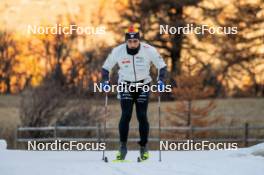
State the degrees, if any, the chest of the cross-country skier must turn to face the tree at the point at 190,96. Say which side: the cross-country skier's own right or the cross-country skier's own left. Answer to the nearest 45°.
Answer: approximately 180°

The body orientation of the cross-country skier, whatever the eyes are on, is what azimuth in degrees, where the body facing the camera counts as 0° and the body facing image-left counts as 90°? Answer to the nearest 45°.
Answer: approximately 0°

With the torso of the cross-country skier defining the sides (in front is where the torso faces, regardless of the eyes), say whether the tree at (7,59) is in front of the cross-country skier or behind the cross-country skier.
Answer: behind

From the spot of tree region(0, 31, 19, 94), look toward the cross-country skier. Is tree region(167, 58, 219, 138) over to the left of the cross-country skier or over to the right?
left
